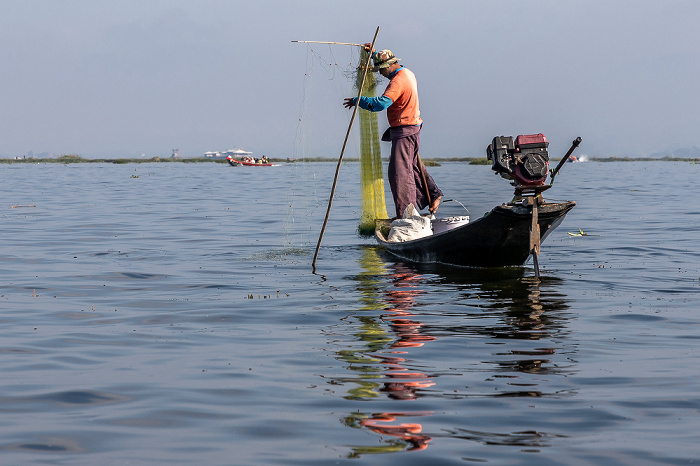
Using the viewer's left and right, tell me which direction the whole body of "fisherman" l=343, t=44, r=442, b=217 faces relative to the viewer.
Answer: facing to the left of the viewer

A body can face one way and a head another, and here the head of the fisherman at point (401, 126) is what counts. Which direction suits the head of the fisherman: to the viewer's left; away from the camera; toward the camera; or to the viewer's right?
to the viewer's left
